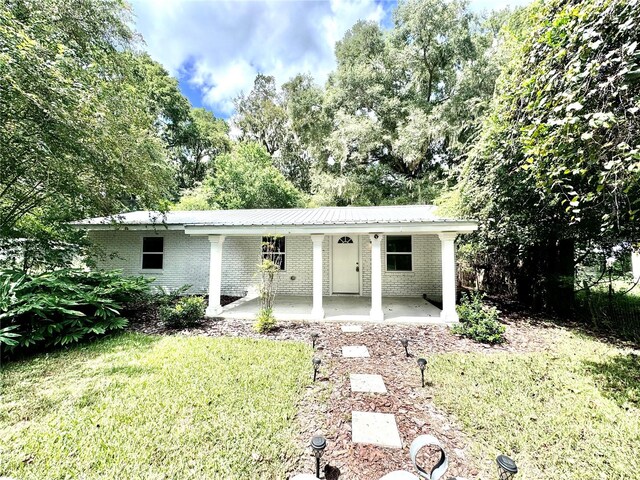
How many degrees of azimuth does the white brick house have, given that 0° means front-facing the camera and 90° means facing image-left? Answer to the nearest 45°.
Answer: approximately 0°

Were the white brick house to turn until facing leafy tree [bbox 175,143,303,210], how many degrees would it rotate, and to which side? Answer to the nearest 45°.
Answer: approximately 180°

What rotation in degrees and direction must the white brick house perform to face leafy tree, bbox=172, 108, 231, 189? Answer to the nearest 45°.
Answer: approximately 135° to its right

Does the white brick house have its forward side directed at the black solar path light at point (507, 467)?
yes

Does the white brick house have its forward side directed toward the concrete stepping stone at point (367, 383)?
yes

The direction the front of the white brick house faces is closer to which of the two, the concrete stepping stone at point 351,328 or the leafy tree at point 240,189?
the concrete stepping stone

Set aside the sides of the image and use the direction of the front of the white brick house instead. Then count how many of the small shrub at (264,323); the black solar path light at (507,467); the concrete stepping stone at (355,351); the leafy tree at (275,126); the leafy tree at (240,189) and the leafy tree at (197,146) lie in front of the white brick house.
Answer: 3

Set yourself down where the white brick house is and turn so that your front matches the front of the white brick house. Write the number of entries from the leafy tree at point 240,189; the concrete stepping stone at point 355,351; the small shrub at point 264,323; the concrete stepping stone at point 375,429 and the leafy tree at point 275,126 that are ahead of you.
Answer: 3

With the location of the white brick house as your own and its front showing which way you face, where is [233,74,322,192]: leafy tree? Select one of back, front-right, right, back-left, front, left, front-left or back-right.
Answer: back

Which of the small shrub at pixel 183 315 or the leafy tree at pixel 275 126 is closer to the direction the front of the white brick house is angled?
the small shrub

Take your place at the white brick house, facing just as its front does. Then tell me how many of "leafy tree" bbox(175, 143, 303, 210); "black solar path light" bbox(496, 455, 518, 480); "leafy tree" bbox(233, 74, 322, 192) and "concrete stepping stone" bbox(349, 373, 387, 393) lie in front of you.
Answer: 2
